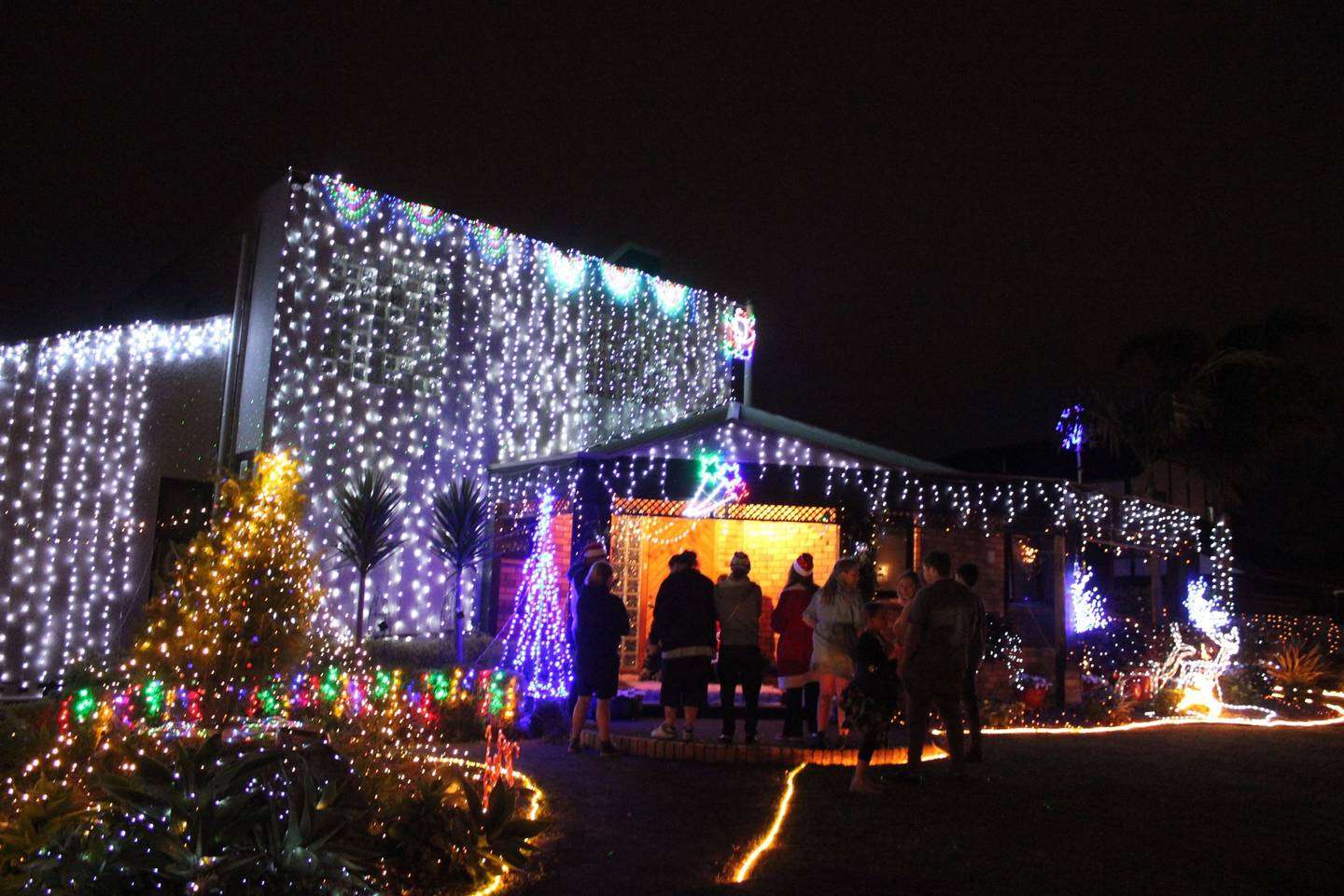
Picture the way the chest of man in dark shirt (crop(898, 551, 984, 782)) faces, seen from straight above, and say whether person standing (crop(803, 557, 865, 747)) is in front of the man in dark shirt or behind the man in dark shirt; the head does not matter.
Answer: in front

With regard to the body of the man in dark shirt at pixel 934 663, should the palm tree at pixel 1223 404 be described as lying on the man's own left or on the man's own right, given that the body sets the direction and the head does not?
on the man's own right

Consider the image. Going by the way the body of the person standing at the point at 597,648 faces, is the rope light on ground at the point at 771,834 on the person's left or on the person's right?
on the person's right

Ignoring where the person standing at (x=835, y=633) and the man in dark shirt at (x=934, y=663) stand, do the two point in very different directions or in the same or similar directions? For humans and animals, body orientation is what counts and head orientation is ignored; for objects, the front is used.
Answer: very different directions

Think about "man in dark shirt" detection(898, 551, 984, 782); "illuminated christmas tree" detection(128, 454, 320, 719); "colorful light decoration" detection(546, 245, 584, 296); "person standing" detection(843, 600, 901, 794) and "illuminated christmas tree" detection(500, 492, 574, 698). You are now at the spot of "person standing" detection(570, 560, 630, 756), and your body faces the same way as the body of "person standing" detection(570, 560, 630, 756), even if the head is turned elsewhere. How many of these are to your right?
2

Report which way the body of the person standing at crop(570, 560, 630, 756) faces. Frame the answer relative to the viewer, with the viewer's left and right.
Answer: facing away from the viewer and to the right of the viewer

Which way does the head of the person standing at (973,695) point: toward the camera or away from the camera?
away from the camera
